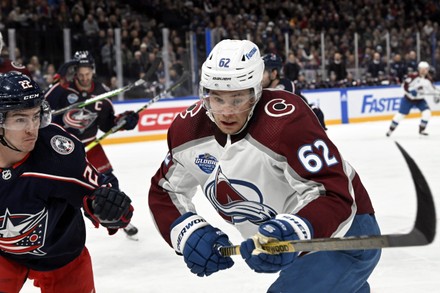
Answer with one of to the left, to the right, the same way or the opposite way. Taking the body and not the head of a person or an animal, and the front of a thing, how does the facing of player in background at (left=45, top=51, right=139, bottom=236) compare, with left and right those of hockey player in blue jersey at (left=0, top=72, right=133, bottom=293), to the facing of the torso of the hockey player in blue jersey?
the same way

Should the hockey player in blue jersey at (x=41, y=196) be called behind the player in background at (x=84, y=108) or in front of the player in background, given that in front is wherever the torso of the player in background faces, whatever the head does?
in front

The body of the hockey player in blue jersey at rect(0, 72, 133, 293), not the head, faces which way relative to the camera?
toward the camera

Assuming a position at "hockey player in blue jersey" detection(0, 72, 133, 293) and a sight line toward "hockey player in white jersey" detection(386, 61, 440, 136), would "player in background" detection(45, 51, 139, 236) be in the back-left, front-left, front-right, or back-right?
front-left

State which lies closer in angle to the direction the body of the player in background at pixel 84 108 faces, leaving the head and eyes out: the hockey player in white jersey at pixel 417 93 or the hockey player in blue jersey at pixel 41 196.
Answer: the hockey player in blue jersey

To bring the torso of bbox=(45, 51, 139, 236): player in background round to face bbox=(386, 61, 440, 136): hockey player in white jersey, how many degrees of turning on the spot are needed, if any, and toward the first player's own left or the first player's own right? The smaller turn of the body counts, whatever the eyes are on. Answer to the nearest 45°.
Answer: approximately 135° to the first player's own left

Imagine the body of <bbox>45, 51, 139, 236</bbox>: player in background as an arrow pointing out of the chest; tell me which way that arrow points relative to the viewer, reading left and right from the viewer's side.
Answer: facing the viewer

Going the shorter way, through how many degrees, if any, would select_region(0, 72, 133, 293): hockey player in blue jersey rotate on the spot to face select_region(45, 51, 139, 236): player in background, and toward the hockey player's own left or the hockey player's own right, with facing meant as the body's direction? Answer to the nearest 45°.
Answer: approximately 180°

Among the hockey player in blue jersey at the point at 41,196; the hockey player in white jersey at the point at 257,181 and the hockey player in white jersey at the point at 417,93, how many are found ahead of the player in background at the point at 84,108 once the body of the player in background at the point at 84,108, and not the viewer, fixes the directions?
2

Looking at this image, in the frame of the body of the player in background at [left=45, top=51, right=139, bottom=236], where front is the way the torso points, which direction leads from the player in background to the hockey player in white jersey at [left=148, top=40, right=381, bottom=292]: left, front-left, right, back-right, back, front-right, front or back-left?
front
